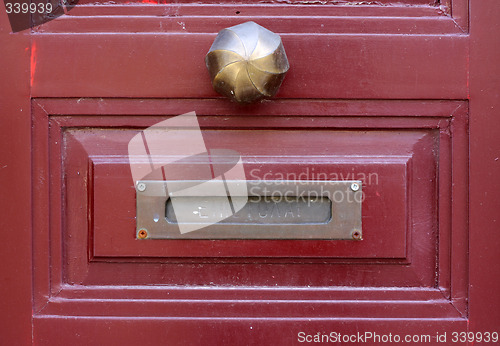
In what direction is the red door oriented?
toward the camera
